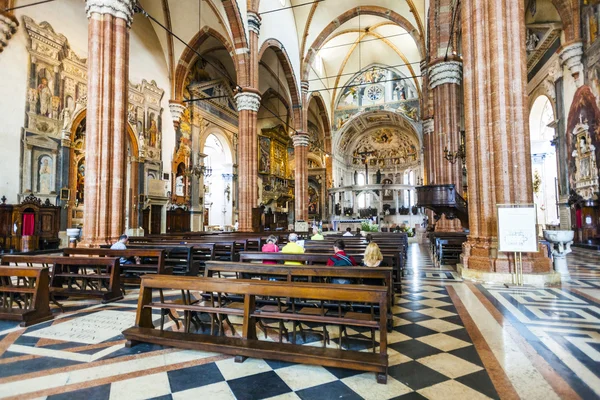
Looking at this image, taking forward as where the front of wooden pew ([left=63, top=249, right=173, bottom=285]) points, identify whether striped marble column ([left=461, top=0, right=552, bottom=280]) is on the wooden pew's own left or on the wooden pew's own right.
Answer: on the wooden pew's own right

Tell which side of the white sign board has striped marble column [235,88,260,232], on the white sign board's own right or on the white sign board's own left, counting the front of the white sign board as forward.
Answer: on the white sign board's own right

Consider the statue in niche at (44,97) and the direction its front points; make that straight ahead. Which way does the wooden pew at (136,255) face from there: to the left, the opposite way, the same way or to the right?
to the left

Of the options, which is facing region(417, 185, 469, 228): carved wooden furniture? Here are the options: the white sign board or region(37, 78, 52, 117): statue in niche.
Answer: the statue in niche

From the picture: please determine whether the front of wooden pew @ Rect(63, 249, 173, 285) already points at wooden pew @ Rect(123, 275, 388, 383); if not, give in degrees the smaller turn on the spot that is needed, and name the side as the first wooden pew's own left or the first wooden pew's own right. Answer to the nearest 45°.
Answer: approximately 135° to the first wooden pew's own right

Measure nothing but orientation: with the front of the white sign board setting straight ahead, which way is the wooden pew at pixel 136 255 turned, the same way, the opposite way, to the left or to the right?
the opposite way

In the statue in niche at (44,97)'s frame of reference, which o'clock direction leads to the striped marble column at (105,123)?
The striped marble column is roughly at 1 o'clock from the statue in niche.

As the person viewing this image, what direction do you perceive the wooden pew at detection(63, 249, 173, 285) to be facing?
facing away from the viewer and to the right of the viewer

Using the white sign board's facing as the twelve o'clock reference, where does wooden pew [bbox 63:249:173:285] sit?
The wooden pew is roughly at 2 o'clock from the white sign board.

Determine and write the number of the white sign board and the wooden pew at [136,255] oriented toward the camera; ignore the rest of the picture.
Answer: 1

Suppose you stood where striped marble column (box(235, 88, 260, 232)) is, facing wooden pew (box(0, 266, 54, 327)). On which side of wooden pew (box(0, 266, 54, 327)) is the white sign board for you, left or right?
left
